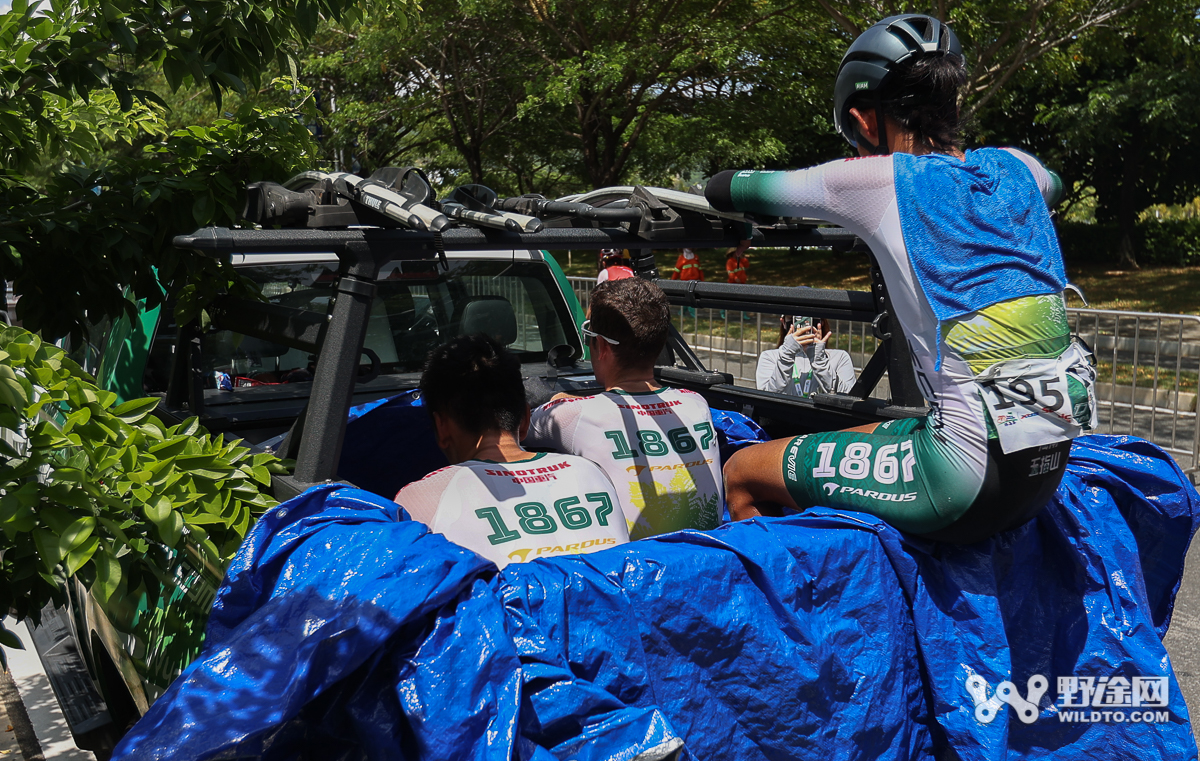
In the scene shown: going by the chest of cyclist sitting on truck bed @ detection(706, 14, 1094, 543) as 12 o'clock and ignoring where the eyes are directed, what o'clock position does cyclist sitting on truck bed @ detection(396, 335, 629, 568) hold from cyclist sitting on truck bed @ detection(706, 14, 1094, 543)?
cyclist sitting on truck bed @ detection(396, 335, 629, 568) is roughly at 10 o'clock from cyclist sitting on truck bed @ detection(706, 14, 1094, 543).

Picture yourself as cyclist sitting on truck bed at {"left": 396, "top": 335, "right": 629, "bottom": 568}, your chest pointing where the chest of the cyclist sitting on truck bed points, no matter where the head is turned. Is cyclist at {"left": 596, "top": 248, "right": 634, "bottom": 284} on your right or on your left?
on your right

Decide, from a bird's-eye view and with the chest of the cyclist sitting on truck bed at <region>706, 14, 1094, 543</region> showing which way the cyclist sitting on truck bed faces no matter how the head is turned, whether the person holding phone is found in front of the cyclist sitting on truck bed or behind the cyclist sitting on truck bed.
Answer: in front

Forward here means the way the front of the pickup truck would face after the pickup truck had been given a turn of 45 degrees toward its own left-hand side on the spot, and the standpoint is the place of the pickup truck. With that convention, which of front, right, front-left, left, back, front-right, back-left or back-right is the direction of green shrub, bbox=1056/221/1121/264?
back-right

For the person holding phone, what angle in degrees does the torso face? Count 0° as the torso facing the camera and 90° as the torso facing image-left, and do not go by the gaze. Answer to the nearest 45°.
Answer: approximately 0°

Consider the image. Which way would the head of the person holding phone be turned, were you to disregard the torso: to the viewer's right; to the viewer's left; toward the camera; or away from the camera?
toward the camera

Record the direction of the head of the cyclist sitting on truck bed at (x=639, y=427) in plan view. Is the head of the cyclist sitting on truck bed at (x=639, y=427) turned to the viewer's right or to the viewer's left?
to the viewer's left

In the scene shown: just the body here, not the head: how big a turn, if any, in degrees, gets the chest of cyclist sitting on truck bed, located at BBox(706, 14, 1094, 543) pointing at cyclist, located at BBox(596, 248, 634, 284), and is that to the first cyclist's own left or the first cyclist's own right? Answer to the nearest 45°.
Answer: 0° — they already face them

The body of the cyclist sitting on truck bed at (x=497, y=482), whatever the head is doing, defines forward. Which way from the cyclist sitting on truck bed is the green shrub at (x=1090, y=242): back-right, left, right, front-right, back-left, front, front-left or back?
right

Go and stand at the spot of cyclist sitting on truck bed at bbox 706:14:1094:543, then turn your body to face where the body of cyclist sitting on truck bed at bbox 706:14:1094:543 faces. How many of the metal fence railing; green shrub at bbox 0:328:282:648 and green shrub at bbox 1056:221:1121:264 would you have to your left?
1

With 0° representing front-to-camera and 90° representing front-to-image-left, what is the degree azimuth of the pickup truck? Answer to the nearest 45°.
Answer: approximately 135°

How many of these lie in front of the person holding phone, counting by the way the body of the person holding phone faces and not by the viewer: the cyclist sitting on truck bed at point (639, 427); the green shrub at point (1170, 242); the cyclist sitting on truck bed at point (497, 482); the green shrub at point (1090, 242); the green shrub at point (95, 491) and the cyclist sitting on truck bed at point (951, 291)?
4

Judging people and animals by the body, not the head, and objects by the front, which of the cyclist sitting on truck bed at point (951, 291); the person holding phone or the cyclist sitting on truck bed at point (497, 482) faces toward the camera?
the person holding phone

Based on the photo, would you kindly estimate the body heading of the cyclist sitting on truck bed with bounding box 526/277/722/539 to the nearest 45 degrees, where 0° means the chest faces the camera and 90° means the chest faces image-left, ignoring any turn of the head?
approximately 135°

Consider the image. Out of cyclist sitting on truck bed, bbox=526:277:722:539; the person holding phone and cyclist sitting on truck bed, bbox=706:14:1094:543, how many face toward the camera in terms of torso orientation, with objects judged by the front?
1

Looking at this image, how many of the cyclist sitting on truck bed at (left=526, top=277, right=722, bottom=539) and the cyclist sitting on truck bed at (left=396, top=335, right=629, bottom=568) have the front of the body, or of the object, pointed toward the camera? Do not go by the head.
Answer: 0

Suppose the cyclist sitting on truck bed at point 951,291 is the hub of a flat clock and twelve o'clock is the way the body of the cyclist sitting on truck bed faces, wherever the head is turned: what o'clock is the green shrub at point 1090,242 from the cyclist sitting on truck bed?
The green shrub is roughly at 2 o'clock from the cyclist sitting on truck bed.

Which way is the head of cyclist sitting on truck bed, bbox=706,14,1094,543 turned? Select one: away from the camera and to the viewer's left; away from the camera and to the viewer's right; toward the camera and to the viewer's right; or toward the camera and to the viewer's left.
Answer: away from the camera and to the viewer's left
